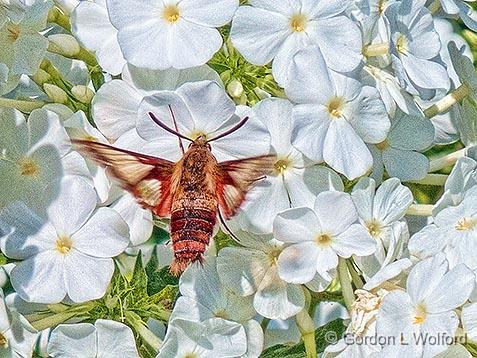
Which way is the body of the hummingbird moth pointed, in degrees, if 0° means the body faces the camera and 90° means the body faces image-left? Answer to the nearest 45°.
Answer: approximately 180°
